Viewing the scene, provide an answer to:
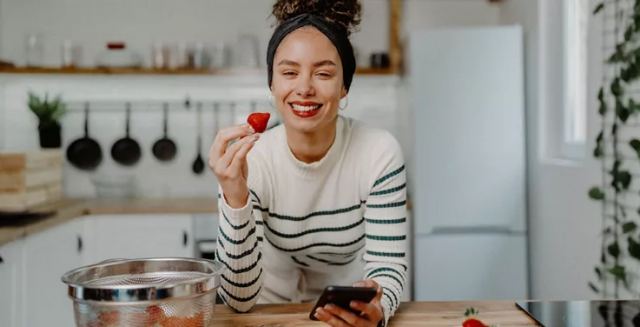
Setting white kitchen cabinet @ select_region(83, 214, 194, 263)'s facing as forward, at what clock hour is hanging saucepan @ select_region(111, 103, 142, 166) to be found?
The hanging saucepan is roughly at 6 o'clock from the white kitchen cabinet.

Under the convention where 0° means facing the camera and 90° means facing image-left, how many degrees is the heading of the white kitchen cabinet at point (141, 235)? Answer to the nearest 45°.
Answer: approximately 0°

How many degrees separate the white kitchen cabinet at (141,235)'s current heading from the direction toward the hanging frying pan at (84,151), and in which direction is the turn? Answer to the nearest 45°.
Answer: approximately 135° to its right

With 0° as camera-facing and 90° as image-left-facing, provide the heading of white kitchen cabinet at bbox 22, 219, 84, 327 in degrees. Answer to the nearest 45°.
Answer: approximately 315°

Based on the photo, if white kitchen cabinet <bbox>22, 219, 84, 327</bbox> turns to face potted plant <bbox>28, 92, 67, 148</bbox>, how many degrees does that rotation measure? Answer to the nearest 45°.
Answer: approximately 135° to its left

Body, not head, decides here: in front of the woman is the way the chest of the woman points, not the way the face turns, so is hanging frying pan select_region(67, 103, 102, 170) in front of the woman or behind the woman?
behind

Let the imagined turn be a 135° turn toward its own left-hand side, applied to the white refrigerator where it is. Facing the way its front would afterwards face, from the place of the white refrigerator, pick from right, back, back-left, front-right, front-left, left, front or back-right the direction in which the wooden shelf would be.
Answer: back-left
